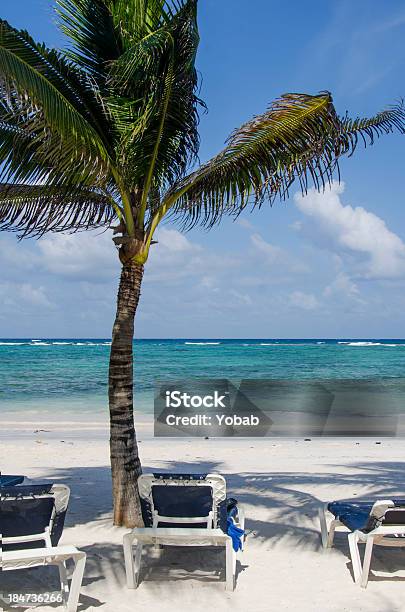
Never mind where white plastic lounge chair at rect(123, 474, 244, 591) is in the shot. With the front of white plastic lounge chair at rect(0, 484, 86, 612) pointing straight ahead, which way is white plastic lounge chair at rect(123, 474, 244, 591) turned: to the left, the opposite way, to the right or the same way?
the same way

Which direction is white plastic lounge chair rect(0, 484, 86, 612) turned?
away from the camera

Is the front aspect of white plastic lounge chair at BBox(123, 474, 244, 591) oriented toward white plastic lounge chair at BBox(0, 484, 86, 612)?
no

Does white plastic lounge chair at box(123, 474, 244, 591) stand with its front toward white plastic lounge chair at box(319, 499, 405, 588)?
no

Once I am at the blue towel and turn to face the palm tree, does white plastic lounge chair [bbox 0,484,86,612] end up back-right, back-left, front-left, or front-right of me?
front-left

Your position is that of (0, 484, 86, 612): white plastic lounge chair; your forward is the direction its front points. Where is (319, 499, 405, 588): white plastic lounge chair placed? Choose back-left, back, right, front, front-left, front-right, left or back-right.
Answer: right

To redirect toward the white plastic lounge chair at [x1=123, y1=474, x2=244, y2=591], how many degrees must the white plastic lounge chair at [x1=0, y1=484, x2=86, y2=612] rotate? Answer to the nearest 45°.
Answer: approximately 90° to its right

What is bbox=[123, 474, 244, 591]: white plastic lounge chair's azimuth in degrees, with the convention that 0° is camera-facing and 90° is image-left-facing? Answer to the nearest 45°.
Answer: approximately 180°

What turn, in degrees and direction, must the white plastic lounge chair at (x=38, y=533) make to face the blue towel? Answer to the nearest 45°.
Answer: approximately 90° to its right
